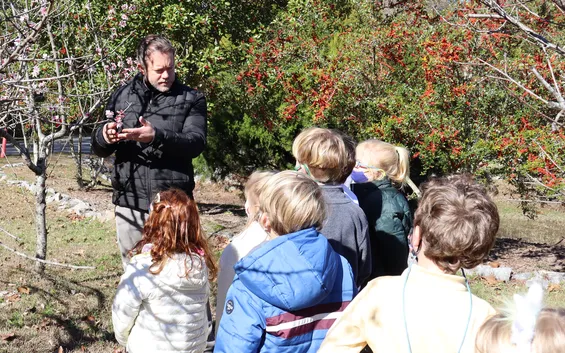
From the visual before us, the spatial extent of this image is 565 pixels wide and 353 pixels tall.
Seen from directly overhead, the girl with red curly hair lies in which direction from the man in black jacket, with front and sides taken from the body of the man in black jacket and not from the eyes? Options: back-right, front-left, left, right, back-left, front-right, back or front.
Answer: front

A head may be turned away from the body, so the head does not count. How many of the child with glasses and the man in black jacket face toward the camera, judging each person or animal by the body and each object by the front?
1

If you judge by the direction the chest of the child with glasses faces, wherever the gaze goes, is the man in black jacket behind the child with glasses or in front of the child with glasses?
in front

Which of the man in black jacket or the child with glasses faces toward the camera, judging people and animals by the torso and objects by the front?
the man in black jacket

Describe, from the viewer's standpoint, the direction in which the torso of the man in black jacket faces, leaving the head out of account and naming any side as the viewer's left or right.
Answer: facing the viewer

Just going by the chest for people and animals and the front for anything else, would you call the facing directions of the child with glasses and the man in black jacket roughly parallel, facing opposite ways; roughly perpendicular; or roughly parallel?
roughly perpendicular

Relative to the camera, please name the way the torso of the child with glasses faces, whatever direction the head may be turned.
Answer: to the viewer's left

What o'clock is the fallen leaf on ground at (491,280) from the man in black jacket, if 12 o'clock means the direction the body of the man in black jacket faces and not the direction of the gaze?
The fallen leaf on ground is roughly at 8 o'clock from the man in black jacket.

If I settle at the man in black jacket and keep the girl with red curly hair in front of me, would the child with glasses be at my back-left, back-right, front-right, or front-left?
front-left

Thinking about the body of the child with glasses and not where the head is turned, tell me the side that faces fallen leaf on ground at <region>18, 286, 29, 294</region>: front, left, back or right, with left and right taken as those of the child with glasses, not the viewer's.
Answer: front

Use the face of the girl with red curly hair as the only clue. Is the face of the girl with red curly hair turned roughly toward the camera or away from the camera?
away from the camera

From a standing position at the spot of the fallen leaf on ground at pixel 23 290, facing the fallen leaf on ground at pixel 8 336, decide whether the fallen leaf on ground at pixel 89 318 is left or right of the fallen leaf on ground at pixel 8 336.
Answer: left

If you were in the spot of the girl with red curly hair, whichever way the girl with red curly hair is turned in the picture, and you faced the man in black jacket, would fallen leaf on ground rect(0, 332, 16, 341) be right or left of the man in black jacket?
left

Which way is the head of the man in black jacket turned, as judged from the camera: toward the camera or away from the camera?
toward the camera

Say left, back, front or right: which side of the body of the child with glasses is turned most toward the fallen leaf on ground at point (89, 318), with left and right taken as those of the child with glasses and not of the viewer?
front
